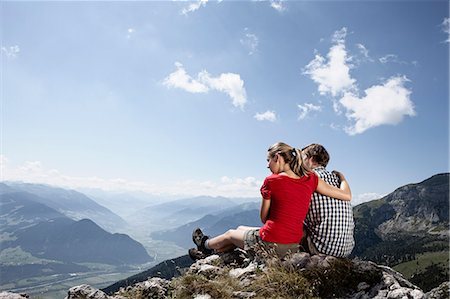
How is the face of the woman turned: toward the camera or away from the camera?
away from the camera

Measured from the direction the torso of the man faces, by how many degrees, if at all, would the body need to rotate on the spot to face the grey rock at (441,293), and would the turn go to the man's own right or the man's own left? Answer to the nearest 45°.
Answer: approximately 180°

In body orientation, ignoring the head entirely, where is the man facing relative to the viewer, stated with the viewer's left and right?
facing away from the viewer and to the left of the viewer

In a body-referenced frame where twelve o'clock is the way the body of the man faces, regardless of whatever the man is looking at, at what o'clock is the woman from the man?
The woman is roughly at 9 o'clock from the man.

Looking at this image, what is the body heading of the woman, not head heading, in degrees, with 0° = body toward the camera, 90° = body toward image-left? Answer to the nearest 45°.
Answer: approximately 135°

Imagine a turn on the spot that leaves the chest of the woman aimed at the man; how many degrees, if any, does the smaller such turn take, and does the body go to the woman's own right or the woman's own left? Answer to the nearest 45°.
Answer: approximately 90° to the woman's own right

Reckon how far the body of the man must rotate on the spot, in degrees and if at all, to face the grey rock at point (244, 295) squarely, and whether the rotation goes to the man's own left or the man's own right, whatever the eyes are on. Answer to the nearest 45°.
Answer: approximately 90° to the man's own left
